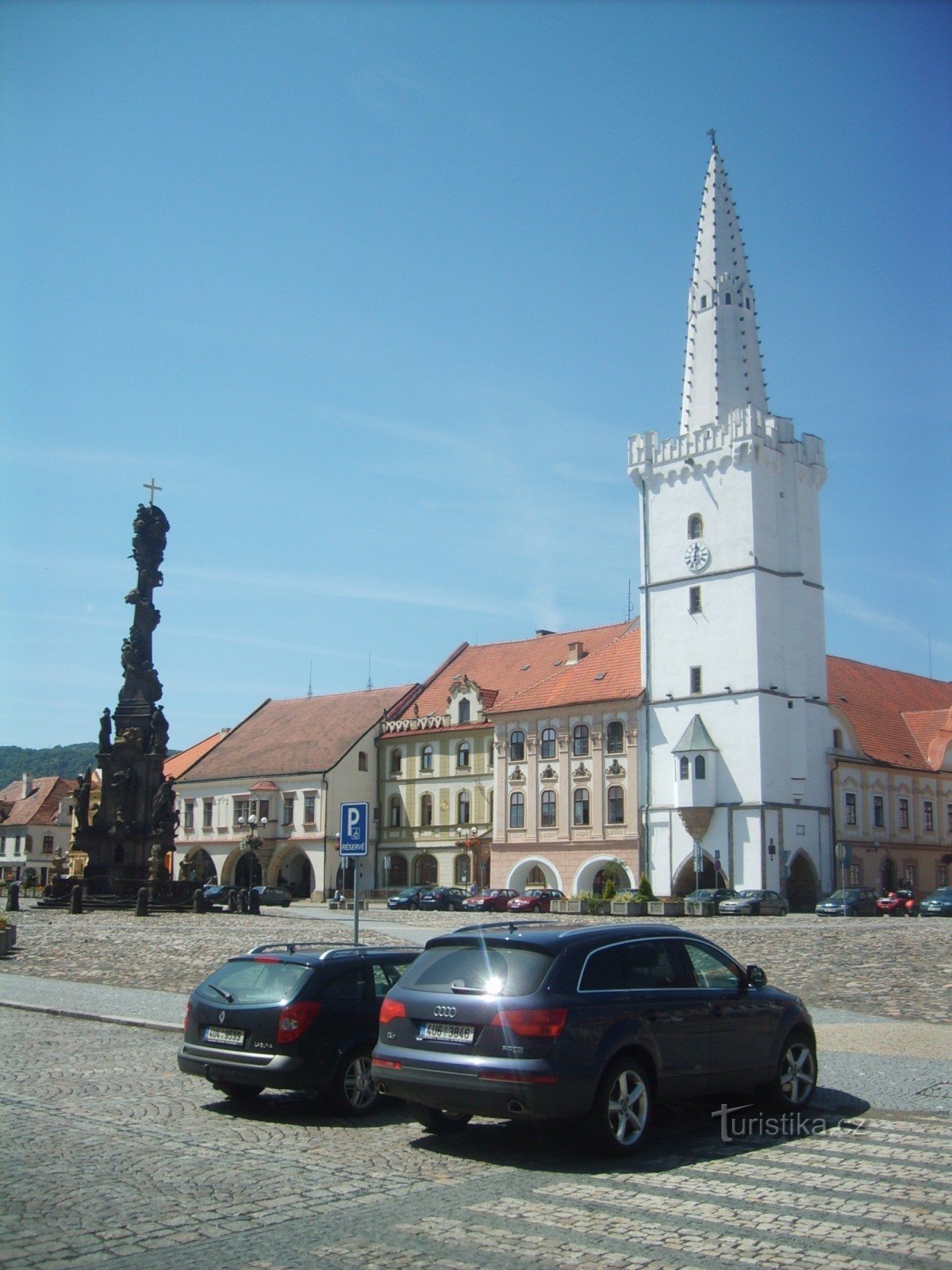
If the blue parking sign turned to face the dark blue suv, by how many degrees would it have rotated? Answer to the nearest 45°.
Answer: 0° — it already faces it

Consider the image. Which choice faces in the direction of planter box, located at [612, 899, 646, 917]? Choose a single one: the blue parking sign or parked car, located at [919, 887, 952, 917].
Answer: the parked car

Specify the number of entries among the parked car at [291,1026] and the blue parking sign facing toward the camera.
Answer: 1

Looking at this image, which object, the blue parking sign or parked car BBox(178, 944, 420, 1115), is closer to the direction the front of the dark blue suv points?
the blue parking sign

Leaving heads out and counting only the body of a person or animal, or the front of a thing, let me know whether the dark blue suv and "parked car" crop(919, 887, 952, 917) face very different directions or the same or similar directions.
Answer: very different directions

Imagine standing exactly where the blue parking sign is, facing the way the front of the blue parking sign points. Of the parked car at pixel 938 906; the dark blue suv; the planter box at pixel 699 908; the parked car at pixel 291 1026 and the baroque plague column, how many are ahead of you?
2

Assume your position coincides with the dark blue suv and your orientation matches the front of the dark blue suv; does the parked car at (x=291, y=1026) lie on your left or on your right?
on your left

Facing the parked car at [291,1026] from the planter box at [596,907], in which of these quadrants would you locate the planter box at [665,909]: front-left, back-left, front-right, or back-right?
back-left

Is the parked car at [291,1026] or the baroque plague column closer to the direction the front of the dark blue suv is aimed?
the baroque plague column

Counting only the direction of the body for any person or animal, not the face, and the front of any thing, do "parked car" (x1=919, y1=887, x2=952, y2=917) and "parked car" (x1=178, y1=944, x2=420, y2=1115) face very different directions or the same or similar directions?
very different directions

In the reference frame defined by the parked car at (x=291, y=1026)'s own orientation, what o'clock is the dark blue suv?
The dark blue suv is roughly at 3 o'clock from the parked car.
